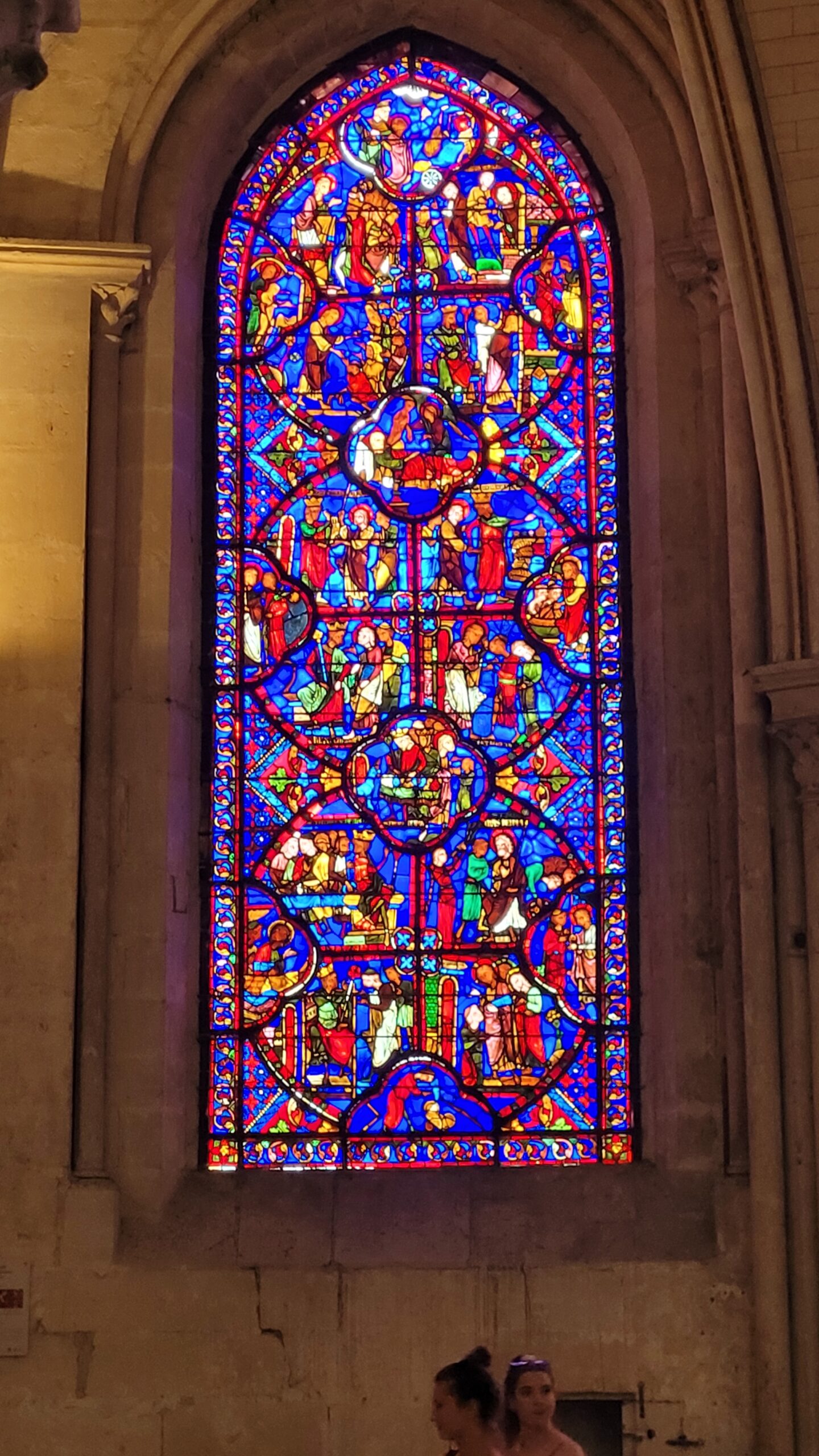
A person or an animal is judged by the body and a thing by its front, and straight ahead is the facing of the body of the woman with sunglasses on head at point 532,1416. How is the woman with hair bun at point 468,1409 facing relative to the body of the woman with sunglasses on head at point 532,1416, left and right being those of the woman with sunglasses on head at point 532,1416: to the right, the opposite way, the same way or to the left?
to the right

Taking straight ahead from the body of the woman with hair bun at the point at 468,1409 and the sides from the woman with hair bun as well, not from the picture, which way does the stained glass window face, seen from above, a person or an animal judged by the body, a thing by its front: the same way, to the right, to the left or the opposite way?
to the left

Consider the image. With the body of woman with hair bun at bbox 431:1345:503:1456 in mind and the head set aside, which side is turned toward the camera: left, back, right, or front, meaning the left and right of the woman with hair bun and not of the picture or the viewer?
left

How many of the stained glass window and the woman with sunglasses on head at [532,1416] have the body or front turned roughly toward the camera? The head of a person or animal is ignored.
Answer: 2

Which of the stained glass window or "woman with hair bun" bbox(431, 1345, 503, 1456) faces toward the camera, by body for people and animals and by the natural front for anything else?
the stained glass window

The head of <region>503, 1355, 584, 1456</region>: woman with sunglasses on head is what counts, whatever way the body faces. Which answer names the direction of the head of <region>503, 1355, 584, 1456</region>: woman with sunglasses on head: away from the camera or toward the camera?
toward the camera

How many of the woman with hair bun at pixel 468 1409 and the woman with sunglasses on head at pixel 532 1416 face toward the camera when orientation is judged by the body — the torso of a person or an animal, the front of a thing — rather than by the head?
1

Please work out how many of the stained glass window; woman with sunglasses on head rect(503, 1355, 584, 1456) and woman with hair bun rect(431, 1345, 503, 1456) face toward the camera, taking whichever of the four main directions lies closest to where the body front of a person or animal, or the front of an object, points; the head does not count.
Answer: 2

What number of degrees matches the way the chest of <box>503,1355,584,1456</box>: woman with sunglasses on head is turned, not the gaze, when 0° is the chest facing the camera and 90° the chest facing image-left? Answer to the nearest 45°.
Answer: approximately 0°

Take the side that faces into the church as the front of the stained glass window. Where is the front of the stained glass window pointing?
toward the camera

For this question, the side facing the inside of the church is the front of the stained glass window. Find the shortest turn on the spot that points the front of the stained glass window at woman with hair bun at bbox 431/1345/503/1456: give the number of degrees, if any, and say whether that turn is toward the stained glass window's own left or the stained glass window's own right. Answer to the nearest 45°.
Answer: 0° — it already faces them
